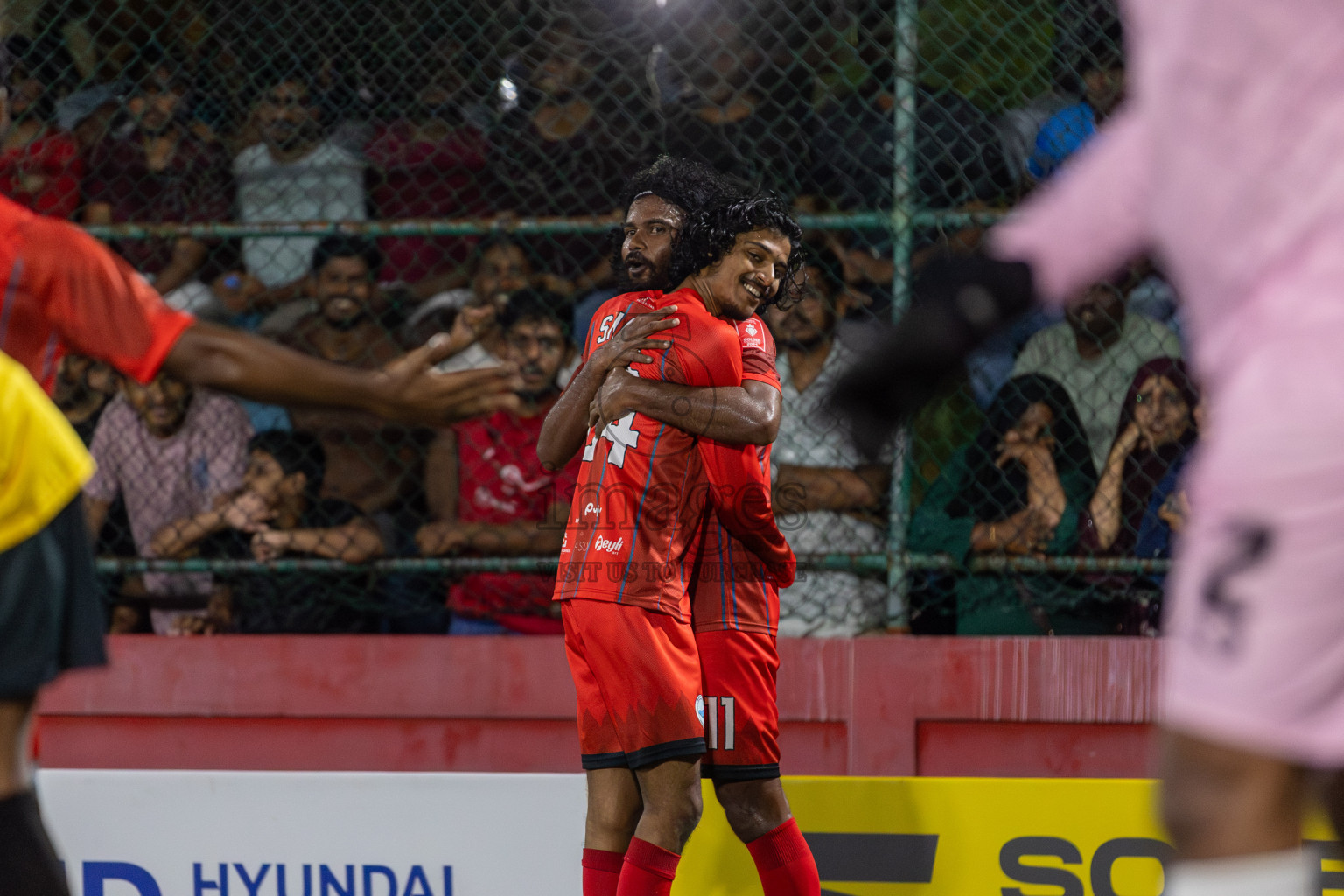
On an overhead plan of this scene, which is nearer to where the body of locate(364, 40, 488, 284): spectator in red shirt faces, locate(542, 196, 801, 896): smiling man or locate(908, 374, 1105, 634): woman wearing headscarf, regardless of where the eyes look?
the smiling man

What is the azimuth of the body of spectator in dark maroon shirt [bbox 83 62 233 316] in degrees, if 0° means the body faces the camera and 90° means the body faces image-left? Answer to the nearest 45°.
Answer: approximately 0°

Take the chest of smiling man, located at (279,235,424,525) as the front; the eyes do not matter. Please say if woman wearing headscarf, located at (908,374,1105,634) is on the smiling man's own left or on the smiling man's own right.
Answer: on the smiling man's own left

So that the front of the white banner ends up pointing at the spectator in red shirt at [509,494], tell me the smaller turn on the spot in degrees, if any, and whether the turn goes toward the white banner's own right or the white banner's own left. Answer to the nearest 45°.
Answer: approximately 135° to the white banner's own left
